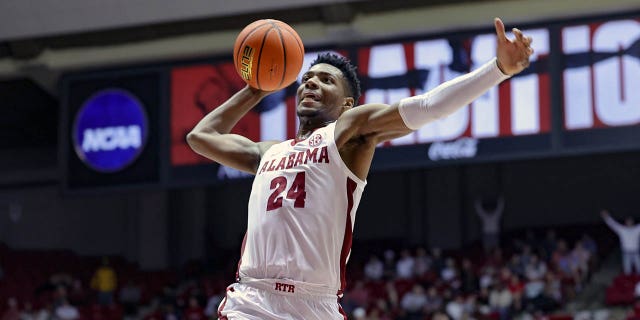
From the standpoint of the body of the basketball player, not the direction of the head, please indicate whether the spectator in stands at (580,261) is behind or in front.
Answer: behind

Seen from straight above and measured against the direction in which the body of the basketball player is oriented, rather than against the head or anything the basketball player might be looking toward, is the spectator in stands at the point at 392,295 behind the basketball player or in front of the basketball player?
behind

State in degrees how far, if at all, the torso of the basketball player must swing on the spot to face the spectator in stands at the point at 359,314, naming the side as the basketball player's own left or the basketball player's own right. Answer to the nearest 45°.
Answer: approximately 135° to the basketball player's own right

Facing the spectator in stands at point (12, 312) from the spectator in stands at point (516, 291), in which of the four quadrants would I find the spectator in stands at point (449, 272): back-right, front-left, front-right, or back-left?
front-right

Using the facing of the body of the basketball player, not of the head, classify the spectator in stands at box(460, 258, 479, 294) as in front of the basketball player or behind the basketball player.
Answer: behind

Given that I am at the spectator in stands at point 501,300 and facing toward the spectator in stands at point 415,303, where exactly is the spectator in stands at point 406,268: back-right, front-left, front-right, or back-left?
front-right

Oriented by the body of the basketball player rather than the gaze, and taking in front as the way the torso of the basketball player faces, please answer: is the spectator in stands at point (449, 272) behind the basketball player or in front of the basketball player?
behind

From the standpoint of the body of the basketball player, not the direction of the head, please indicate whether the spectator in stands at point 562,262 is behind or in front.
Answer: behind

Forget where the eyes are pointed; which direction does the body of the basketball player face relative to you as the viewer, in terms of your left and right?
facing the viewer and to the left of the viewer

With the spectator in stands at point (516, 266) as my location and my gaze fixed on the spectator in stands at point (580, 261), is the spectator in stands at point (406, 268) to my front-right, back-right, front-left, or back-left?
back-left

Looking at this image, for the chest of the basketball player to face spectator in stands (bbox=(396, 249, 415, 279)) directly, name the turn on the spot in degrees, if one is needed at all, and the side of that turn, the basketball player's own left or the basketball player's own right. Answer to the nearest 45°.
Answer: approximately 135° to the basketball player's own right
